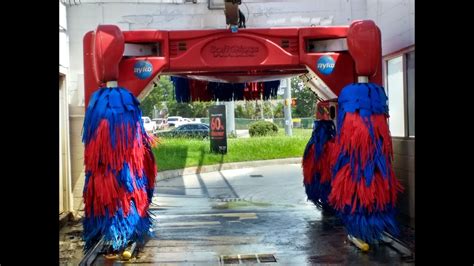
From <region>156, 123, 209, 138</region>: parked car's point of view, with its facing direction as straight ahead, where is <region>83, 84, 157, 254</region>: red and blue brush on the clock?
The red and blue brush is roughly at 9 o'clock from the parked car.

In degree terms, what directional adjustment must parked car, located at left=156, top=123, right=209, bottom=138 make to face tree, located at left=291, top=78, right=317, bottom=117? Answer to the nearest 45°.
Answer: approximately 135° to its right

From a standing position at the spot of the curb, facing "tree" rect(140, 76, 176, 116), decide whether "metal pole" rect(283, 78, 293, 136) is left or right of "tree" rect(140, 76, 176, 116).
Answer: right

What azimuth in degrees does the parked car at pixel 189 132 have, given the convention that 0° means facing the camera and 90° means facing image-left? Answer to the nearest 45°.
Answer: approximately 90°

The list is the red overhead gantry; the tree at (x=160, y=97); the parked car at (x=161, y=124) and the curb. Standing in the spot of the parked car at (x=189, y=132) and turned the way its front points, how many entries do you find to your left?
2

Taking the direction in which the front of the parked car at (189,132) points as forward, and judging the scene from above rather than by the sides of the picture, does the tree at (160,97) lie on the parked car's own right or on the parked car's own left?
on the parked car's own right

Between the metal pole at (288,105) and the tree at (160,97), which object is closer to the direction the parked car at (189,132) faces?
the tree

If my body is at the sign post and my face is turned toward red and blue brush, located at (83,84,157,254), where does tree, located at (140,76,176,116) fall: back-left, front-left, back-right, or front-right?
back-right
